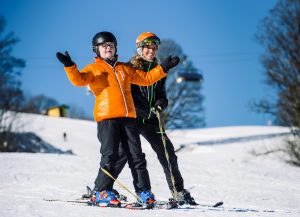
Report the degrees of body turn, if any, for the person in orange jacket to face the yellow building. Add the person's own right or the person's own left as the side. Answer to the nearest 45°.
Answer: approximately 135° to the person's own left

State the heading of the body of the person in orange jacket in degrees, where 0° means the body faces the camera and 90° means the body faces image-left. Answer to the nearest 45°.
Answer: approximately 315°

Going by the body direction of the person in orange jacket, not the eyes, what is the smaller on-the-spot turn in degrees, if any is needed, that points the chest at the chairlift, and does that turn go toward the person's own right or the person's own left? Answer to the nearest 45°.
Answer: approximately 135° to the person's own left
